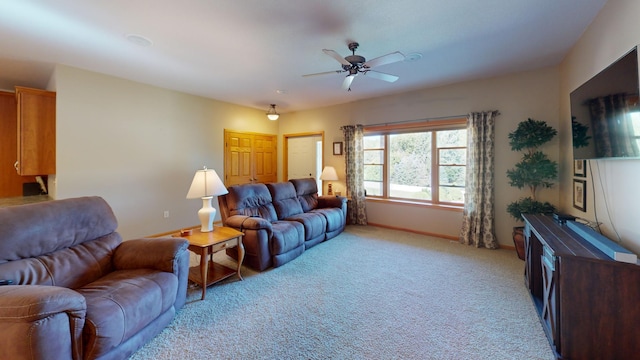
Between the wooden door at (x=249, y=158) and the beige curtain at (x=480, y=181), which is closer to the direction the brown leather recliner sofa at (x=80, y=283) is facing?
the beige curtain

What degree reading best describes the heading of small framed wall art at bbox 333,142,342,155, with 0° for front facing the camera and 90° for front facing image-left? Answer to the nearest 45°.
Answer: approximately 0°

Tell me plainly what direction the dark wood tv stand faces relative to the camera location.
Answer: facing to the left of the viewer

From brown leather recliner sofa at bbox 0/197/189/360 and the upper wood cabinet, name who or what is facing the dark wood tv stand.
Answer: the brown leather recliner sofa

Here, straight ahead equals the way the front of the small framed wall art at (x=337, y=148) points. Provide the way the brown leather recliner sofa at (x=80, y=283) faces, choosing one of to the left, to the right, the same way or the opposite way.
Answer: to the left

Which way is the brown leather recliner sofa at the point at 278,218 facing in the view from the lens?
facing the viewer and to the right of the viewer

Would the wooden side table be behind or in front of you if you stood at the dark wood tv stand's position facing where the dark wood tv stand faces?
in front

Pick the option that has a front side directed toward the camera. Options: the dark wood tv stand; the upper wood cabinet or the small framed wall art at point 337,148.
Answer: the small framed wall art
